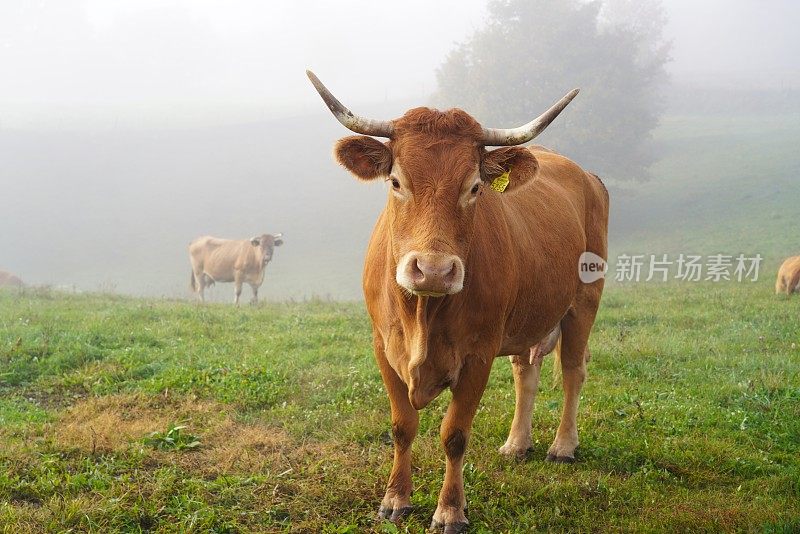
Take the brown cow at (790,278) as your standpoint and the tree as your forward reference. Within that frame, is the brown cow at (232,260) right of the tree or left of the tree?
left

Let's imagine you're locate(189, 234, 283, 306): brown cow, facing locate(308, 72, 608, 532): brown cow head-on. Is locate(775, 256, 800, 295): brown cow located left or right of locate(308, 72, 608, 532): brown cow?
left

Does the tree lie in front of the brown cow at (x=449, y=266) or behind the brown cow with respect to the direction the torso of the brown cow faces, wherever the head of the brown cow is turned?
behind

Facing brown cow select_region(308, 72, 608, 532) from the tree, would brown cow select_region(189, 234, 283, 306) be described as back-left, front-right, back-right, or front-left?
front-right

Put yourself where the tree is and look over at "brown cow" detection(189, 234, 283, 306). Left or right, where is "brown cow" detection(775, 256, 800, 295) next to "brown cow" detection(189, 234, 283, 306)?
left

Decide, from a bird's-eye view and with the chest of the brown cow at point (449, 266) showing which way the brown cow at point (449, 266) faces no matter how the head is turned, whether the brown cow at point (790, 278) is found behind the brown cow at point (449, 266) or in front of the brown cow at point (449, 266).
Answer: behind

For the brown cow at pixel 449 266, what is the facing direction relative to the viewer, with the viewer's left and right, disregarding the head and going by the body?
facing the viewer and to the left of the viewer

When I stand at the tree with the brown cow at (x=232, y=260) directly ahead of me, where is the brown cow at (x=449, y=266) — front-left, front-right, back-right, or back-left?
front-left

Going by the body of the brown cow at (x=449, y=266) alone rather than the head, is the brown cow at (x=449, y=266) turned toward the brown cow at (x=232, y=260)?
no
